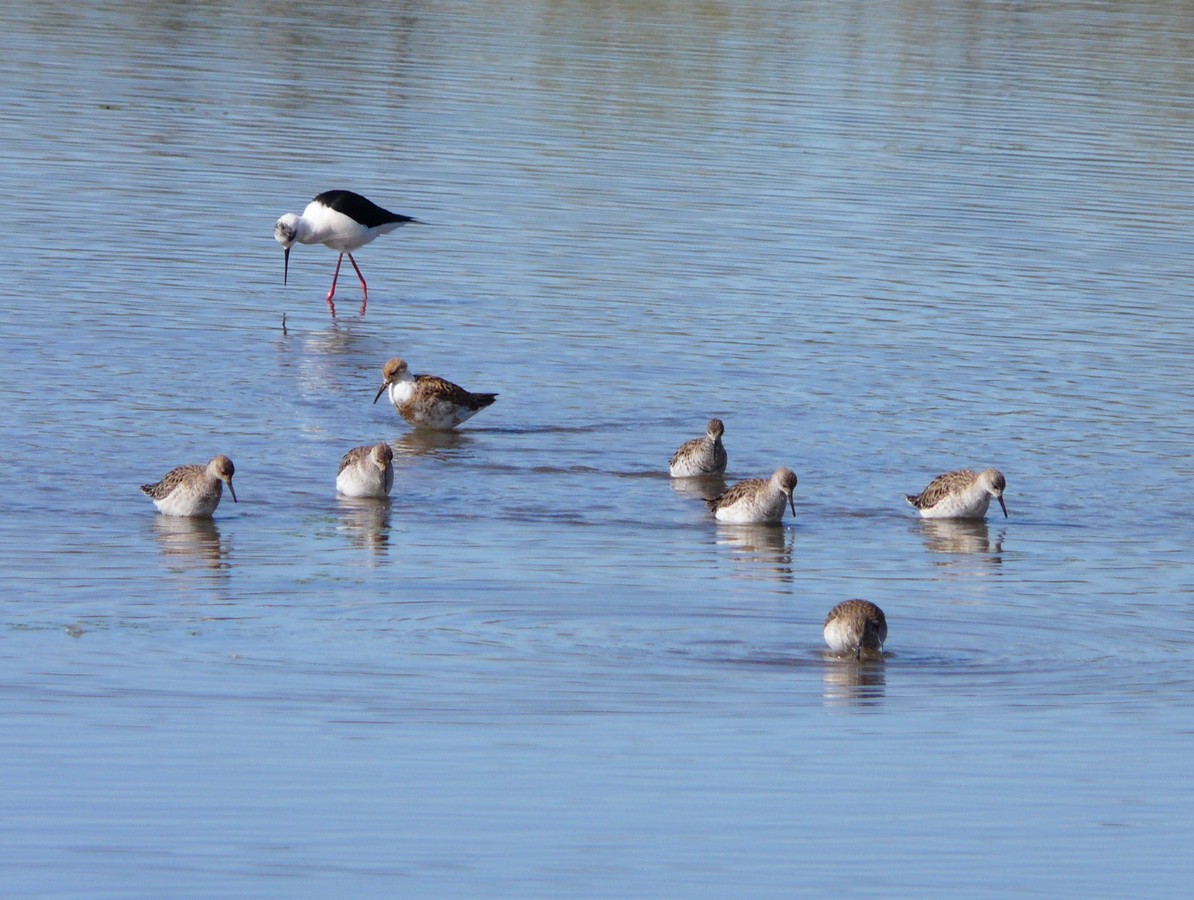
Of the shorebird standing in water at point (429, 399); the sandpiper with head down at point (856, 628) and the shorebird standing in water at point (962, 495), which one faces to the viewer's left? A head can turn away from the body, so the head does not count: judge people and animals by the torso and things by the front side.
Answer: the shorebird standing in water at point (429, 399)

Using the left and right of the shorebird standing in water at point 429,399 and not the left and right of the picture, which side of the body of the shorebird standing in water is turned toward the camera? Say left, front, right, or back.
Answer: left

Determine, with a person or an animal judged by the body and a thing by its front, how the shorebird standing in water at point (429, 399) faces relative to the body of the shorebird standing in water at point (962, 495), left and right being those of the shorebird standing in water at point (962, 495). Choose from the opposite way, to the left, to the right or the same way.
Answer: the opposite way

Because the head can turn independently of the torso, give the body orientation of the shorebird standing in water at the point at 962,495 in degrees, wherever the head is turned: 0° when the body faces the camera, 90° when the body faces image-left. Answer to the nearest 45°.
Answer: approximately 270°

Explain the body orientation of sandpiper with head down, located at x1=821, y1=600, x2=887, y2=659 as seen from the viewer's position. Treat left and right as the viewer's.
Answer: facing the viewer

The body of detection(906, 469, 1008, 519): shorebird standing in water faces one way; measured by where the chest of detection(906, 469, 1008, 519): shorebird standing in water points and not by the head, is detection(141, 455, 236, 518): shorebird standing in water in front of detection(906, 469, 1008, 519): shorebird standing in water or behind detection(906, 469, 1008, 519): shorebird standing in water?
behind

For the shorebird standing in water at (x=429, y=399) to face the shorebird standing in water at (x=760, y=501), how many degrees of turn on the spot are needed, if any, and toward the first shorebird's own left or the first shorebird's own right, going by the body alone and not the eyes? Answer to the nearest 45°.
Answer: approximately 135° to the first shorebird's own left

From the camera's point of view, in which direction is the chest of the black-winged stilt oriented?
to the viewer's left

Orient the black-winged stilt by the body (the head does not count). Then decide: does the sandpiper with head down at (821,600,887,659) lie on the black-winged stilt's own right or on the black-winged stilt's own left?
on the black-winged stilt's own left

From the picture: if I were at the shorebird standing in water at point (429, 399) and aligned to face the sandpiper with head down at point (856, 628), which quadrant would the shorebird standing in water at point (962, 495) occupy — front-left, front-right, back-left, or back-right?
front-left

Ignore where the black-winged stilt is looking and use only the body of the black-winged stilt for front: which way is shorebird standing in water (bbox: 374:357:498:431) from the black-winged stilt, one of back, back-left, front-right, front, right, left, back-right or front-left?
left

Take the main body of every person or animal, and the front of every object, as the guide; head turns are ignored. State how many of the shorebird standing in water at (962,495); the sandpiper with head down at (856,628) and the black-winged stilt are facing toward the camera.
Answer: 1
